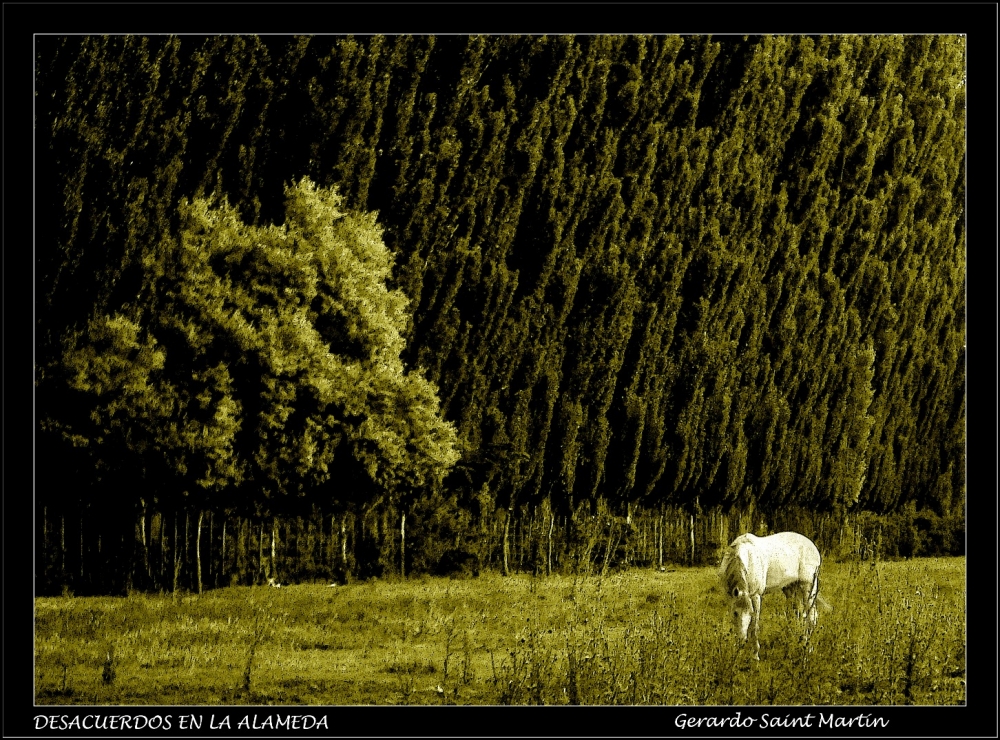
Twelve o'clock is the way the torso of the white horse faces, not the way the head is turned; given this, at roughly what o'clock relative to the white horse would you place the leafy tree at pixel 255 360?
The leafy tree is roughly at 3 o'clock from the white horse.

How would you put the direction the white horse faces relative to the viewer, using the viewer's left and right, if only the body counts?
facing the viewer and to the left of the viewer
